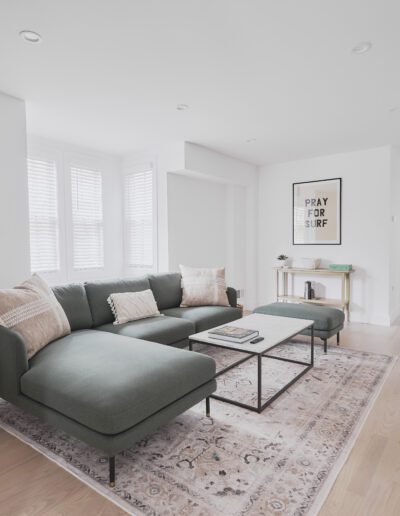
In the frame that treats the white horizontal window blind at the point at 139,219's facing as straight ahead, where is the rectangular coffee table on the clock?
The rectangular coffee table is roughly at 10 o'clock from the white horizontal window blind.

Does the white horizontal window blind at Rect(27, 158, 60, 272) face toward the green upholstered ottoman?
yes

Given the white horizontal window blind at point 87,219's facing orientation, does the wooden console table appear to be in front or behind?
in front

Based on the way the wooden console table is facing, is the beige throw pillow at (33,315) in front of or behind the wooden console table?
in front

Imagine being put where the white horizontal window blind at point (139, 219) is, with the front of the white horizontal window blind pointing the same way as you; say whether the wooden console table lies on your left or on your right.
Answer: on your left

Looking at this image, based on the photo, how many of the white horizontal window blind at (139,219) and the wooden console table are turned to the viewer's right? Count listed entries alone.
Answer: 0

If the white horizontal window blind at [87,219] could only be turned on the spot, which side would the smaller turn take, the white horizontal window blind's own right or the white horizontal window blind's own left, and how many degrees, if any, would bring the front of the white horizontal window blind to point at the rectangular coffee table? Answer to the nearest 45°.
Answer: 0° — it already faces it

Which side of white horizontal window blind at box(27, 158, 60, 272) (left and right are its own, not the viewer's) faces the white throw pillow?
front

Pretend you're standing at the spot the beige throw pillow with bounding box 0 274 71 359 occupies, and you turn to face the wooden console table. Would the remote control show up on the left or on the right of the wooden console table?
right

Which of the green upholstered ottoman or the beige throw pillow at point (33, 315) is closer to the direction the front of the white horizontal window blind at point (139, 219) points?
the beige throw pillow

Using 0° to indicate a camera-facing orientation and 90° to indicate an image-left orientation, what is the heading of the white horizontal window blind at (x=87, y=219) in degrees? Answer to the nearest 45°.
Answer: approximately 315°

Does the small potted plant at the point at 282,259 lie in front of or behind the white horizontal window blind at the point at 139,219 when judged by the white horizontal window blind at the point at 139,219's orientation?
behind

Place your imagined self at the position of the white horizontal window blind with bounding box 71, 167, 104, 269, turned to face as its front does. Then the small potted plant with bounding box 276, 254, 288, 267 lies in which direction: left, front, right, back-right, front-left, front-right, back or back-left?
front-left

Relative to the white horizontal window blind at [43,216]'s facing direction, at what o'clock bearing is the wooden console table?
The wooden console table is roughly at 11 o'clock from the white horizontal window blind.

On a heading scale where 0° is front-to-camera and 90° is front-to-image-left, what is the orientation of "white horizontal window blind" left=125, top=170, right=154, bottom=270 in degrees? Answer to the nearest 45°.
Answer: approximately 45°
